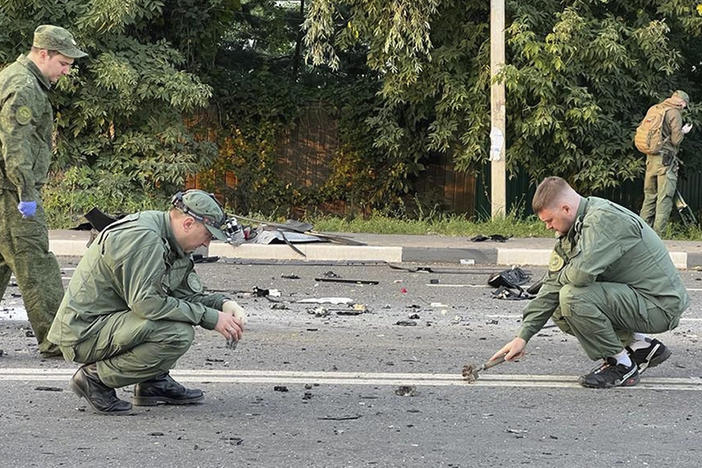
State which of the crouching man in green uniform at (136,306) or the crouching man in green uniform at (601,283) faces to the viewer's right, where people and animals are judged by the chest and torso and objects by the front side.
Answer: the crouching man in green uniform at (136,306)

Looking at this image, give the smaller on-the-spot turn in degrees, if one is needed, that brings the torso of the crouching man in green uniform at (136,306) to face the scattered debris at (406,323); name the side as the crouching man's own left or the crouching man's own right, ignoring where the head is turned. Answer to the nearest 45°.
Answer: approximately 45° to the crouching man's own left

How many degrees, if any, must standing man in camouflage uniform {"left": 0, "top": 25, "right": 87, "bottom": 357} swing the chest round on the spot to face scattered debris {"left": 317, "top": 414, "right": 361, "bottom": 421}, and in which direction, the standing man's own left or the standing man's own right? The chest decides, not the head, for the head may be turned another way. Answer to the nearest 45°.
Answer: approximately 45° to the standing man's own right

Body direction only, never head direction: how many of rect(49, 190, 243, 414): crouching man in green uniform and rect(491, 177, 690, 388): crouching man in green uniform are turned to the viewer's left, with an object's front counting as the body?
1

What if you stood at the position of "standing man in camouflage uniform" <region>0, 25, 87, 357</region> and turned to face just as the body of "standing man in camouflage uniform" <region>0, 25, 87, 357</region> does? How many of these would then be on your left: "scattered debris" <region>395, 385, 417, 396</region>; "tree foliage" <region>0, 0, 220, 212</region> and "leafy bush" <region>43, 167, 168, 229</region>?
2

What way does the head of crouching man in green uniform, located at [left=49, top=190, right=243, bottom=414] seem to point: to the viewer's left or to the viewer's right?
to the viewer's right

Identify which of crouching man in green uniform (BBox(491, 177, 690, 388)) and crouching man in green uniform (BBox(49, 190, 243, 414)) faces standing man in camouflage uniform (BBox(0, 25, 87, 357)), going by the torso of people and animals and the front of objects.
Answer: crouching man in green uniform (BBox(491, 177, 690, 388))

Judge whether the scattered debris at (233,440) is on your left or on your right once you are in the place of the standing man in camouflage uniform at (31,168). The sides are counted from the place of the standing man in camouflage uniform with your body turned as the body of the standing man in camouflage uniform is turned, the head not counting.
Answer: on your right

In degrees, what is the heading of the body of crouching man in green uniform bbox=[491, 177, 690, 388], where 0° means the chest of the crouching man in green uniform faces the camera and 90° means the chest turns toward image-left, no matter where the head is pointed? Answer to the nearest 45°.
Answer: approximately 90°

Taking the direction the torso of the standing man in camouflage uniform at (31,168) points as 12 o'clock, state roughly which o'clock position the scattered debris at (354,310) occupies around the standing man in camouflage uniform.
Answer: The scattered debris is roughly at 11 o'clock from the standing man in camouflage uniform.

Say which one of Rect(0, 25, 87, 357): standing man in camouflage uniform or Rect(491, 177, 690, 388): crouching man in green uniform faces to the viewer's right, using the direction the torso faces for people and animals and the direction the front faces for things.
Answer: the standing man in camouflage uniform

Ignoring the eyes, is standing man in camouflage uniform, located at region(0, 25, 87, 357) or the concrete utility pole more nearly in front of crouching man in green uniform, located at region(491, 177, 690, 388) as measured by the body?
the standing man in camouflage uniform

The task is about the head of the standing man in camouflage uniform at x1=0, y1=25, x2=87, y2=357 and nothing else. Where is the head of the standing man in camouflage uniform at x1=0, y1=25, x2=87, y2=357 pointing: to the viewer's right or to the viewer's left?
to the viewer's right

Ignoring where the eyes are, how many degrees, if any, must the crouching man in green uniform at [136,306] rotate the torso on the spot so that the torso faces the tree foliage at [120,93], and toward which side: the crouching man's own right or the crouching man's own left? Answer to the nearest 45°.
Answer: approximately 90° to the crouching man's own left

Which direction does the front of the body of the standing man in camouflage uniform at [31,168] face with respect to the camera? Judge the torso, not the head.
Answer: to the viewer's right

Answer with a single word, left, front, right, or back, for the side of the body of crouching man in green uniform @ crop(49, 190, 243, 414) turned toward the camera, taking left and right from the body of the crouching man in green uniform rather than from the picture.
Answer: right

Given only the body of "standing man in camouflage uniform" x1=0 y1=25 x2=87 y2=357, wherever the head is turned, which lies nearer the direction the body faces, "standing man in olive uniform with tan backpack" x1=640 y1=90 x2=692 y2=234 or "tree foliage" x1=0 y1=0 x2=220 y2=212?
the standing man in olive uniform with tan backpack
